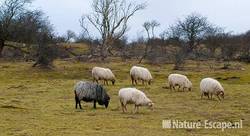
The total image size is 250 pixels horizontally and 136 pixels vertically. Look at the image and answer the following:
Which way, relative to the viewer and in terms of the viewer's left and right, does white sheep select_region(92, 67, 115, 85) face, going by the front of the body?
facing to the right of the viewer

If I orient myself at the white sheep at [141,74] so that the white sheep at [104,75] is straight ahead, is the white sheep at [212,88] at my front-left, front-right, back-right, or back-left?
back-left
